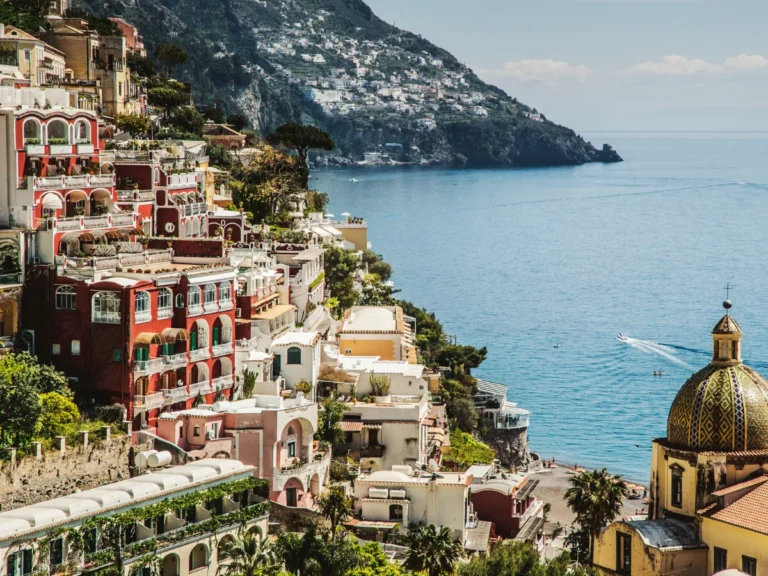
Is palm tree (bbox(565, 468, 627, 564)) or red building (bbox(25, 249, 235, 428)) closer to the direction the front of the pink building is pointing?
the palm tree

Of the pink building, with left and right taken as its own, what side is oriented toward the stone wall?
right

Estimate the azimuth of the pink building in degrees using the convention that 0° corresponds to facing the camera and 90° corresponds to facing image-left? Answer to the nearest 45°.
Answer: approximately 315°

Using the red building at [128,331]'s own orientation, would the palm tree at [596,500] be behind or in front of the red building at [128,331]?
in front

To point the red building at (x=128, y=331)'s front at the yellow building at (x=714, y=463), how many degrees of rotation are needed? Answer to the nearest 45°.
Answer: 0° — it already faces it

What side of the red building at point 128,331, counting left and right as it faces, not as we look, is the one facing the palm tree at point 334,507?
front

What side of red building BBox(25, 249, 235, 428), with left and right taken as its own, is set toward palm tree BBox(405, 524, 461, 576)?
front

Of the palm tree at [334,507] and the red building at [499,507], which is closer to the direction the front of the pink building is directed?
the palm tree

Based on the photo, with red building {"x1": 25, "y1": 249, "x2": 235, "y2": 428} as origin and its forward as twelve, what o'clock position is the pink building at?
The pink building is roughly at 11 o'clock from the red building.

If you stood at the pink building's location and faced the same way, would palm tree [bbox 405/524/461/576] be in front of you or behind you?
in front

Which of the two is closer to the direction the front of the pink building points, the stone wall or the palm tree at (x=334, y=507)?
the palm tree

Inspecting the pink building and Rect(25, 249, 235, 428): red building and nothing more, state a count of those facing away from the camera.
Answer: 0

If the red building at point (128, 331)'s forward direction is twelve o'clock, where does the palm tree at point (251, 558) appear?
The palm tree is roughly at 1 o'clock from the red building.
